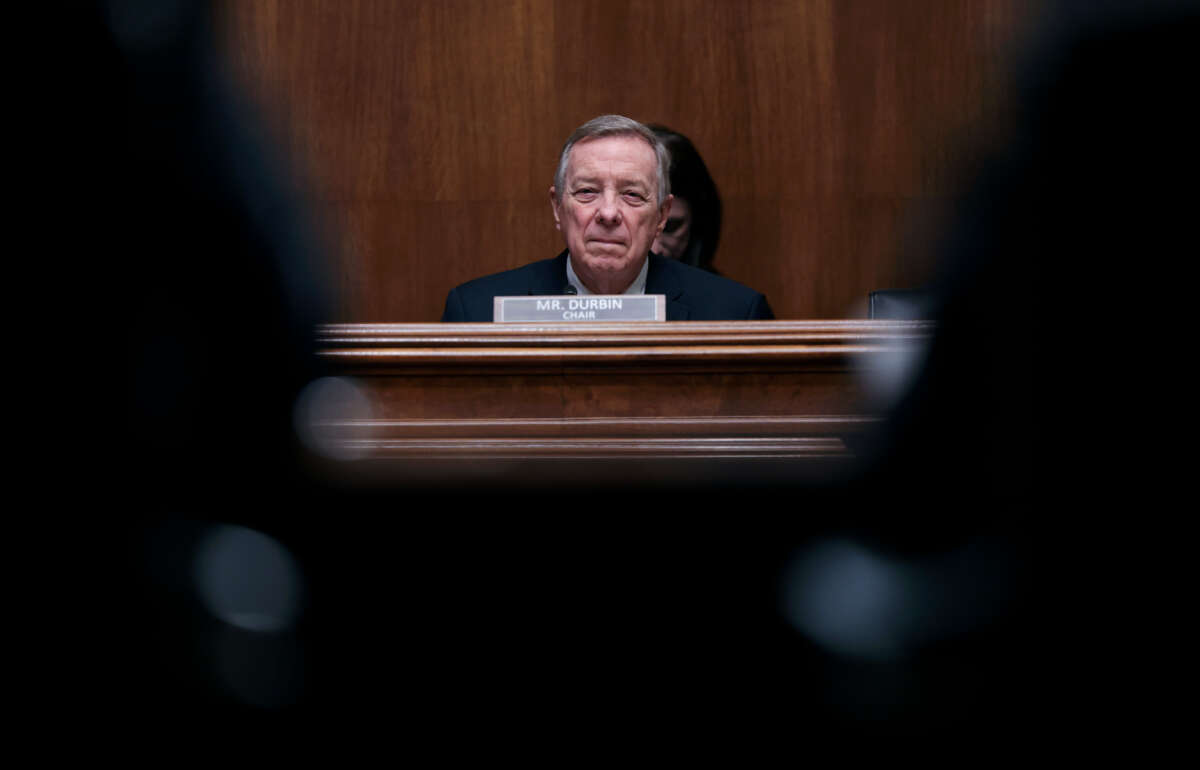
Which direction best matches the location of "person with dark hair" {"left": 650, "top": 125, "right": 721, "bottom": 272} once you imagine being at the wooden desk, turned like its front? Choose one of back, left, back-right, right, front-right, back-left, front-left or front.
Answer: back

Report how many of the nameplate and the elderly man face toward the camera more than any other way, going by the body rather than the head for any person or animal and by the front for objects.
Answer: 2

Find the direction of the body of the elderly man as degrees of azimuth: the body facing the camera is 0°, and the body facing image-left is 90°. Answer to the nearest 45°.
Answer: approximately 0°

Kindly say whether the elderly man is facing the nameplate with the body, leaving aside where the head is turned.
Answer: yes

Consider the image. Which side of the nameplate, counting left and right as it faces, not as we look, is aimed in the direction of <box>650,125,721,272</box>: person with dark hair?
back

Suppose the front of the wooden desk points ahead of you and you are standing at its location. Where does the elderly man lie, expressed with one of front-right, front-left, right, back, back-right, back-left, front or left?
back

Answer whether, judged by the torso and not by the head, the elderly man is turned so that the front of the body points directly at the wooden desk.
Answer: yes

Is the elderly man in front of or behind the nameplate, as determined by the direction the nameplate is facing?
behind

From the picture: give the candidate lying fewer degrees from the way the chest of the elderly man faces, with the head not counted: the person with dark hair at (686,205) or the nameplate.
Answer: the nameplate
